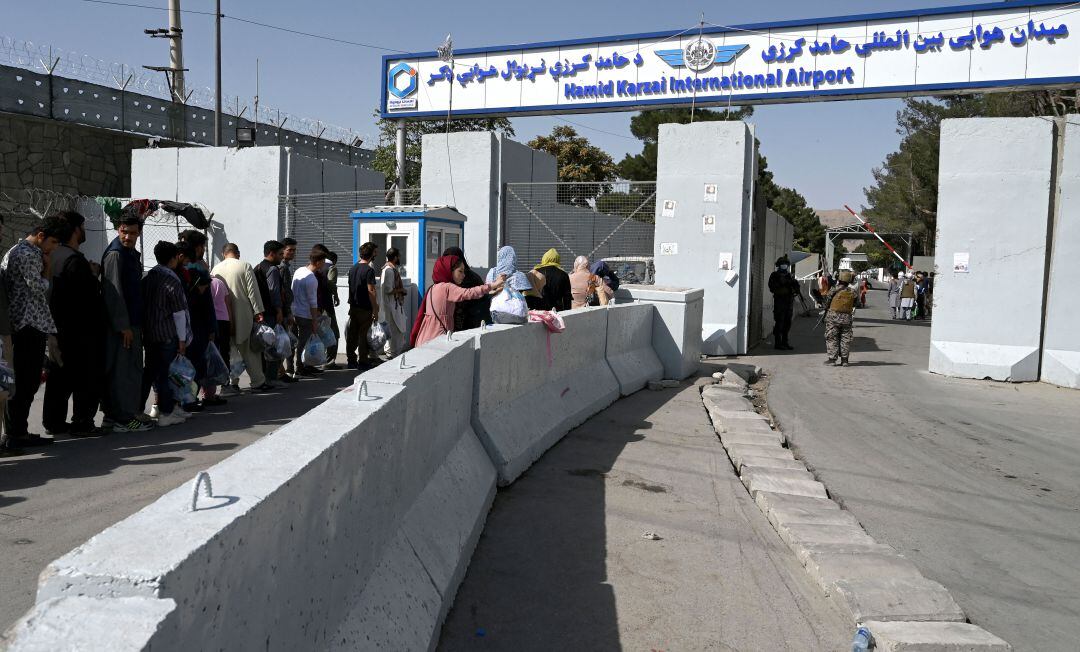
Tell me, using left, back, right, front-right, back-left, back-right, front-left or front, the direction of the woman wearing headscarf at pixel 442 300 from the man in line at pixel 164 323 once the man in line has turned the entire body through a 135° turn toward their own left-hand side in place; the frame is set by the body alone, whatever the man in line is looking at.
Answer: back

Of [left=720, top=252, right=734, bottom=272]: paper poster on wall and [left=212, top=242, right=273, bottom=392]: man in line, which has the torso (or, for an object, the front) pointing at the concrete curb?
the paper poster on wall

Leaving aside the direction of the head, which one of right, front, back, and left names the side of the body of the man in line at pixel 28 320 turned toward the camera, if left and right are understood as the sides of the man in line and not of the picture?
right

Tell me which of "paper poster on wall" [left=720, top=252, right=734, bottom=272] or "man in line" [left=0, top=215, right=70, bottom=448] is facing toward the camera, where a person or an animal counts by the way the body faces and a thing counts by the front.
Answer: the paper poster on wall

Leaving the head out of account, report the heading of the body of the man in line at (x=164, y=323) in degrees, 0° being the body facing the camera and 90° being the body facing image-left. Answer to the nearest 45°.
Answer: approximately 270°

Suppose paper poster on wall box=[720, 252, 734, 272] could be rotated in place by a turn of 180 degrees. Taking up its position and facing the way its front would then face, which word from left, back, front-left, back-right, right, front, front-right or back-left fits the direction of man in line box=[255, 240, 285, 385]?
back-left

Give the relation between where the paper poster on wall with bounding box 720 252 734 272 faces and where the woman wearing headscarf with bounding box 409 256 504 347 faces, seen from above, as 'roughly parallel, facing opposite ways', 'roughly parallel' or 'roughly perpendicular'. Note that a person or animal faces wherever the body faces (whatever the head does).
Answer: roughly perpendicular

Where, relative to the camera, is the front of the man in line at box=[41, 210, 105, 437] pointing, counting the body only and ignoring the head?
to the viewer's right

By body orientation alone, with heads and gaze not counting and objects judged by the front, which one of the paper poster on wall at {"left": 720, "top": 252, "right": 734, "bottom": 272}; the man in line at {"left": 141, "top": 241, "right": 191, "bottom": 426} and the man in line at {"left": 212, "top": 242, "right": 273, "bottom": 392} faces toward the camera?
the paper poster on wall

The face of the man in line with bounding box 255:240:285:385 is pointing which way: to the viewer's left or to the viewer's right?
to the viewer's right

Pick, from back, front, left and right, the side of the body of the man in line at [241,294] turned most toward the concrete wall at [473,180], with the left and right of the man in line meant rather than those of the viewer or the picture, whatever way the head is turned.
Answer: front

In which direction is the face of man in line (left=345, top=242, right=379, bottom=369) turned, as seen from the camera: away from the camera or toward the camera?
away from the camera

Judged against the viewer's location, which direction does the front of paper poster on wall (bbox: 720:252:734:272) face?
facing the viewer

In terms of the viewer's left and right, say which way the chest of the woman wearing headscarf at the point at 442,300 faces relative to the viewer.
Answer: facing to the right of the viewer

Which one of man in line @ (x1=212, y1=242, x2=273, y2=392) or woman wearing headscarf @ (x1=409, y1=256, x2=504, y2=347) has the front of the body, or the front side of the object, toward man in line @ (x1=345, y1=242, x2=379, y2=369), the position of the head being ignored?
man in line @ (x1=212, y1=242, x2=273, y2=392)

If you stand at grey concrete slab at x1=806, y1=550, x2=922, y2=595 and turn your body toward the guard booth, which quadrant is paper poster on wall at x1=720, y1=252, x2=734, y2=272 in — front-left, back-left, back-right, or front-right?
front-right
